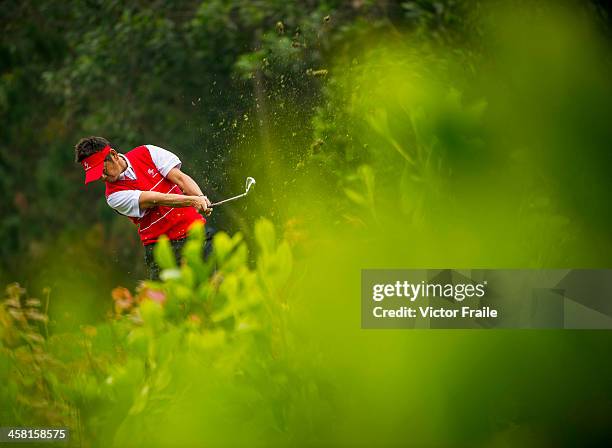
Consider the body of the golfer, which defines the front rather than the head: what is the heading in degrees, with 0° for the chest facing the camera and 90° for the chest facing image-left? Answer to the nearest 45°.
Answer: approximately 0°
